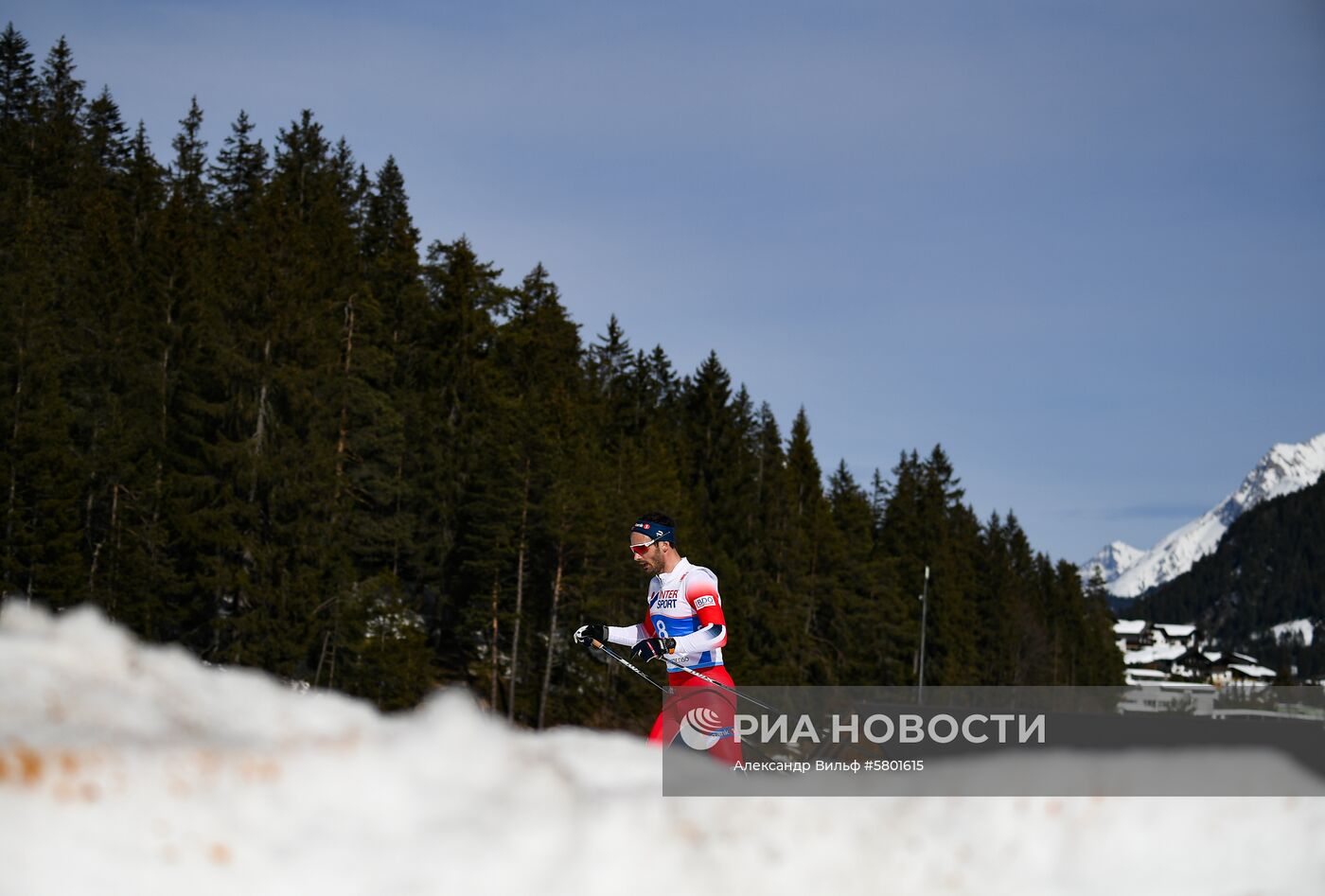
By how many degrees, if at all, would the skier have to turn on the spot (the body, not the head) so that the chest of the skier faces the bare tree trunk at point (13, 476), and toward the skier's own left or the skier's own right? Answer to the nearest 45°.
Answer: approximately 90° to the skier's own right

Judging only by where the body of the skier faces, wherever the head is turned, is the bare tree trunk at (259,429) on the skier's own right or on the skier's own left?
on the skier's own right

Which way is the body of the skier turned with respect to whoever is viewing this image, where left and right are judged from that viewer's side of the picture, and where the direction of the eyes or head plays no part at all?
facing the viewer and to the left of the viewer
